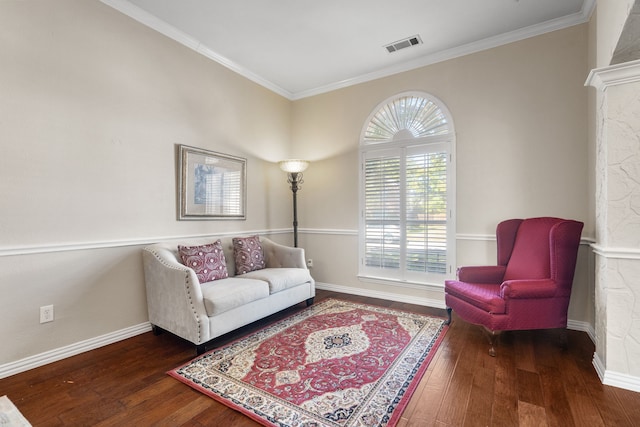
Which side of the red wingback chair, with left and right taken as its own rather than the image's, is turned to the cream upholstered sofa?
front

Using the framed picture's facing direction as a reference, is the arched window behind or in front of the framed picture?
in front

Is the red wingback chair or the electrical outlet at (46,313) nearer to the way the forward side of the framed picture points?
the red wingback chair

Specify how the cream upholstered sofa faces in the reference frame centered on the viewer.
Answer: facing the viewer and to the right of the viewer

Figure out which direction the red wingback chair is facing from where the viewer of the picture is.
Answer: facing the viewer and to the left of the viewer

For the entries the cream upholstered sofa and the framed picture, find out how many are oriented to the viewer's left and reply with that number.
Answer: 0

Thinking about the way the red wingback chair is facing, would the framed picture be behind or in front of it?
in front

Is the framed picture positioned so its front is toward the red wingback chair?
yes

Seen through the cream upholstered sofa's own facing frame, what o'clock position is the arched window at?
The arched window is roughly at 10 o'clock from the cream upholstered sofa.
